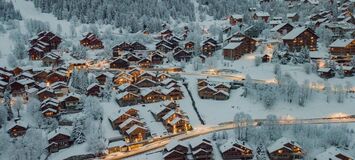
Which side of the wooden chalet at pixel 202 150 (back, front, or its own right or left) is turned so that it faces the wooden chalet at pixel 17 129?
right

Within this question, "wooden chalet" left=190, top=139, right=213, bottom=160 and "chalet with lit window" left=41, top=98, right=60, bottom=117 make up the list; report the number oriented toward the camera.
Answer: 2

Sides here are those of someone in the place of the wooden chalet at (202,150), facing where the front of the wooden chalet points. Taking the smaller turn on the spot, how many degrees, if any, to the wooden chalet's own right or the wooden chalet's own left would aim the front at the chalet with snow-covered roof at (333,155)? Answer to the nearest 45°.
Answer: approximately 90° to the wooden chalet's own left

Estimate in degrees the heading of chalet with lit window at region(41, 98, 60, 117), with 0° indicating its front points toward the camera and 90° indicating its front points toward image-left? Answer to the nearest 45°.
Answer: approximately 0°

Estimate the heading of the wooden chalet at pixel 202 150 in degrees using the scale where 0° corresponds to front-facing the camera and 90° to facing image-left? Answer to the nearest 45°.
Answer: approximately 0°

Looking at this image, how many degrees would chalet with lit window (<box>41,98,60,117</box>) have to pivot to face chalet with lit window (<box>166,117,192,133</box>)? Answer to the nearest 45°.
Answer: approximately 45° to its left

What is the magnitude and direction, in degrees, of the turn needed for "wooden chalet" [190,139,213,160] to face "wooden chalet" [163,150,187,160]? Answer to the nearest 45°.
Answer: approximately 90° to its right

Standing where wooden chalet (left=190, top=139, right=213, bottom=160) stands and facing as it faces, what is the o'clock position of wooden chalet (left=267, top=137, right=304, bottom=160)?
wooden chalet (left=267, top=137, right=304, bottom=160) is roughly at 9 o'clock from wooden chalet (left=190, top=139, right=213, bottom=160).

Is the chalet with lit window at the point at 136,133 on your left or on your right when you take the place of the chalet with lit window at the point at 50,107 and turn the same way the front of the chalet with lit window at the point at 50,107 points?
on your left
